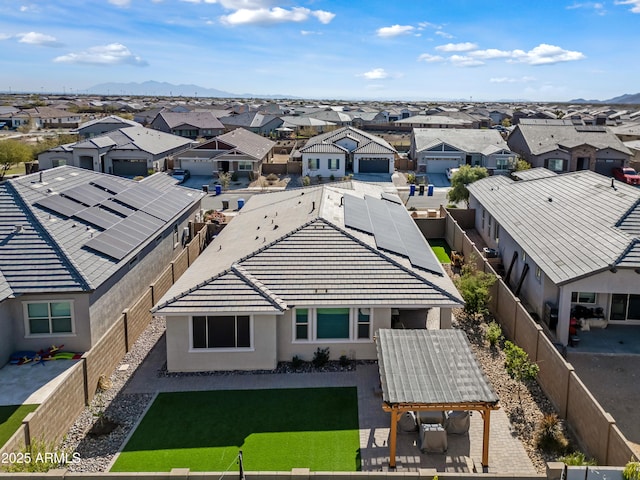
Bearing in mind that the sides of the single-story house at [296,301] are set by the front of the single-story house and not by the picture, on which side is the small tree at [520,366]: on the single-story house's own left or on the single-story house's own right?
on the single-story house's own right

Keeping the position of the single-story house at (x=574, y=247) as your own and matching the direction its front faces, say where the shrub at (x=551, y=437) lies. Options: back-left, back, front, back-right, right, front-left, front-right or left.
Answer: back-left

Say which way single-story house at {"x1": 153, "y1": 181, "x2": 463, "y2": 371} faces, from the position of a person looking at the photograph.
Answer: facing away from the viewer

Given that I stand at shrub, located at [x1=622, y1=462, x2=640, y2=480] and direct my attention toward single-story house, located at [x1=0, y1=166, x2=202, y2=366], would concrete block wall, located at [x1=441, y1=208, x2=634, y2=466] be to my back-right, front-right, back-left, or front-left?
front-right

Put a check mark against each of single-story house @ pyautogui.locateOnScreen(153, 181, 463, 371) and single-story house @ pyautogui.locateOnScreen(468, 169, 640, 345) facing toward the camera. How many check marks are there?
0

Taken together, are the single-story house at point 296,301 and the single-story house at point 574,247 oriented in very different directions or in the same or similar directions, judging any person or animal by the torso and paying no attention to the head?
same or similar directions

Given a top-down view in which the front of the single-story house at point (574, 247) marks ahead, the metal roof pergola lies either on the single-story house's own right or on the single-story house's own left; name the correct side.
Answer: on the single-story house's own left

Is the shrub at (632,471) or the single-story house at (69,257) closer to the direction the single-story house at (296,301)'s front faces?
the single-story house

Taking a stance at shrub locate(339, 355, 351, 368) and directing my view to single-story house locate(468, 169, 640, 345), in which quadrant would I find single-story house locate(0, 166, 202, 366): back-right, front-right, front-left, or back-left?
back-left

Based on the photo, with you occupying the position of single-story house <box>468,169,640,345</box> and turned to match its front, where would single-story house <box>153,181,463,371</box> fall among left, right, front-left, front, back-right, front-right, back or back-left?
left

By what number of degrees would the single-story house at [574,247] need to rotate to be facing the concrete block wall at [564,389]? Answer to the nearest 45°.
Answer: approximately 135° to its left

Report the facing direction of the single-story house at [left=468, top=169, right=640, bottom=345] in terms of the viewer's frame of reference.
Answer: facing away from the viewer and to the left of the viewer
